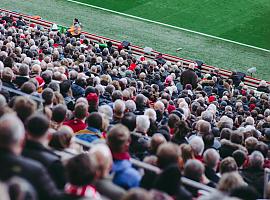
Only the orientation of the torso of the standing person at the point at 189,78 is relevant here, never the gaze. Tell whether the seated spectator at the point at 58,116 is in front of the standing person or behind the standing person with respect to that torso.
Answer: behind

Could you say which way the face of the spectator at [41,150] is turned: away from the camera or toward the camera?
away from the camera

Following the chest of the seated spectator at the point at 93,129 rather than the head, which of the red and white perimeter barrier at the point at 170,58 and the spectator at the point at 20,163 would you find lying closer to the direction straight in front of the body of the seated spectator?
the red and white perimeter barrier

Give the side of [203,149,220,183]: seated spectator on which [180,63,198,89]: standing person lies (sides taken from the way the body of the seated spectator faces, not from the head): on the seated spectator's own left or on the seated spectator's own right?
on the seated spectator's own left

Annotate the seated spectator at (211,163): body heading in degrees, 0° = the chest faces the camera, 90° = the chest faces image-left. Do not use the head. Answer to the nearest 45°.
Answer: approximately 225°

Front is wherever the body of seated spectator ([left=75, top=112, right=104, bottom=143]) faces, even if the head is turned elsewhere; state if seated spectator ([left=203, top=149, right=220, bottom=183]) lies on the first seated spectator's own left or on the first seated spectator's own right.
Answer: on the first seated spectator's own right

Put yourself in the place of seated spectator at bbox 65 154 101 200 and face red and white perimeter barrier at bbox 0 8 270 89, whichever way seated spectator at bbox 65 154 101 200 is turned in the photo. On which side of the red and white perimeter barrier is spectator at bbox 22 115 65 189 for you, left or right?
left

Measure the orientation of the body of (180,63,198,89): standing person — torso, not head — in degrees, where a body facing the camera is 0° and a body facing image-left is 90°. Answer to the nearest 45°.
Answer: approximately 225°

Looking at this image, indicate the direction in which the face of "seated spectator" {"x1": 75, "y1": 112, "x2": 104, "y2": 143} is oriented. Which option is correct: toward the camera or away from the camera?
away from the camera

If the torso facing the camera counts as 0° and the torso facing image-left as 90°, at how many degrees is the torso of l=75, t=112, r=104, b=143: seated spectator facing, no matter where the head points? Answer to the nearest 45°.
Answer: approximately 225°
